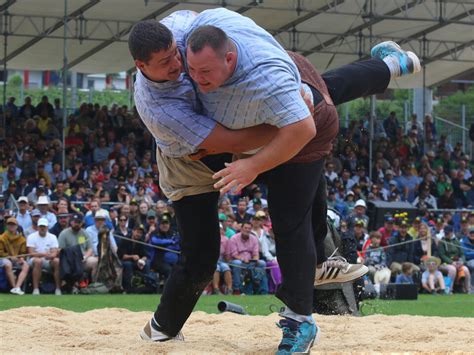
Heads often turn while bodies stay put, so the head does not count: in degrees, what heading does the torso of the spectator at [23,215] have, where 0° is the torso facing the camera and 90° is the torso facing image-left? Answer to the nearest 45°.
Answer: approximately 0°

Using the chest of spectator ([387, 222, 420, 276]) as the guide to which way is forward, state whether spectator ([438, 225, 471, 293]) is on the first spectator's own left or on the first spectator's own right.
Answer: on the first spectator's own left

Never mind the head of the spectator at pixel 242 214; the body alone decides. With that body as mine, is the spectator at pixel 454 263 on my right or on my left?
on my left

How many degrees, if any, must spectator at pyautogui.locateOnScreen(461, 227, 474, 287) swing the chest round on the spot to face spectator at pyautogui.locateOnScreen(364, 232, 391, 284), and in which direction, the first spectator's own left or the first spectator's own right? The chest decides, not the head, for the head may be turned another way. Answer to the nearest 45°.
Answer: approximately 45° to the first spectator's own right

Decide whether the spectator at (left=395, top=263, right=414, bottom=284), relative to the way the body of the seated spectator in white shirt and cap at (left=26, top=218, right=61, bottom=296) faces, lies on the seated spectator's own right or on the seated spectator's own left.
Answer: on the seated spectator's own left

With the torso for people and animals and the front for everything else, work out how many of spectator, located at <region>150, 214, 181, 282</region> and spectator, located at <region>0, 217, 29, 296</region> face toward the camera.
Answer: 2

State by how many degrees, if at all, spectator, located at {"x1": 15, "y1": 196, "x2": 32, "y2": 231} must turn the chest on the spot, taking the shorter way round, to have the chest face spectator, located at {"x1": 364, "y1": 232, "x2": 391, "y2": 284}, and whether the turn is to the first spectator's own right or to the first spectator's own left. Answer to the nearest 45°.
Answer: approximately 90° to the first spectator's own left

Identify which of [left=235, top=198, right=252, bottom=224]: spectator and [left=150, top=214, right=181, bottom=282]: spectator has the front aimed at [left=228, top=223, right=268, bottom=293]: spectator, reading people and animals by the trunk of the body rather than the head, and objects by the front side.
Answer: [left=235, top=198, right=252, bottom=224]: spectator

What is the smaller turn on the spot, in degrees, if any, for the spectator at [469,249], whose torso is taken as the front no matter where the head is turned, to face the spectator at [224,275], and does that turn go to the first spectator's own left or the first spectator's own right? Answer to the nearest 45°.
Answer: approximately 45° to the first spectator's own right
